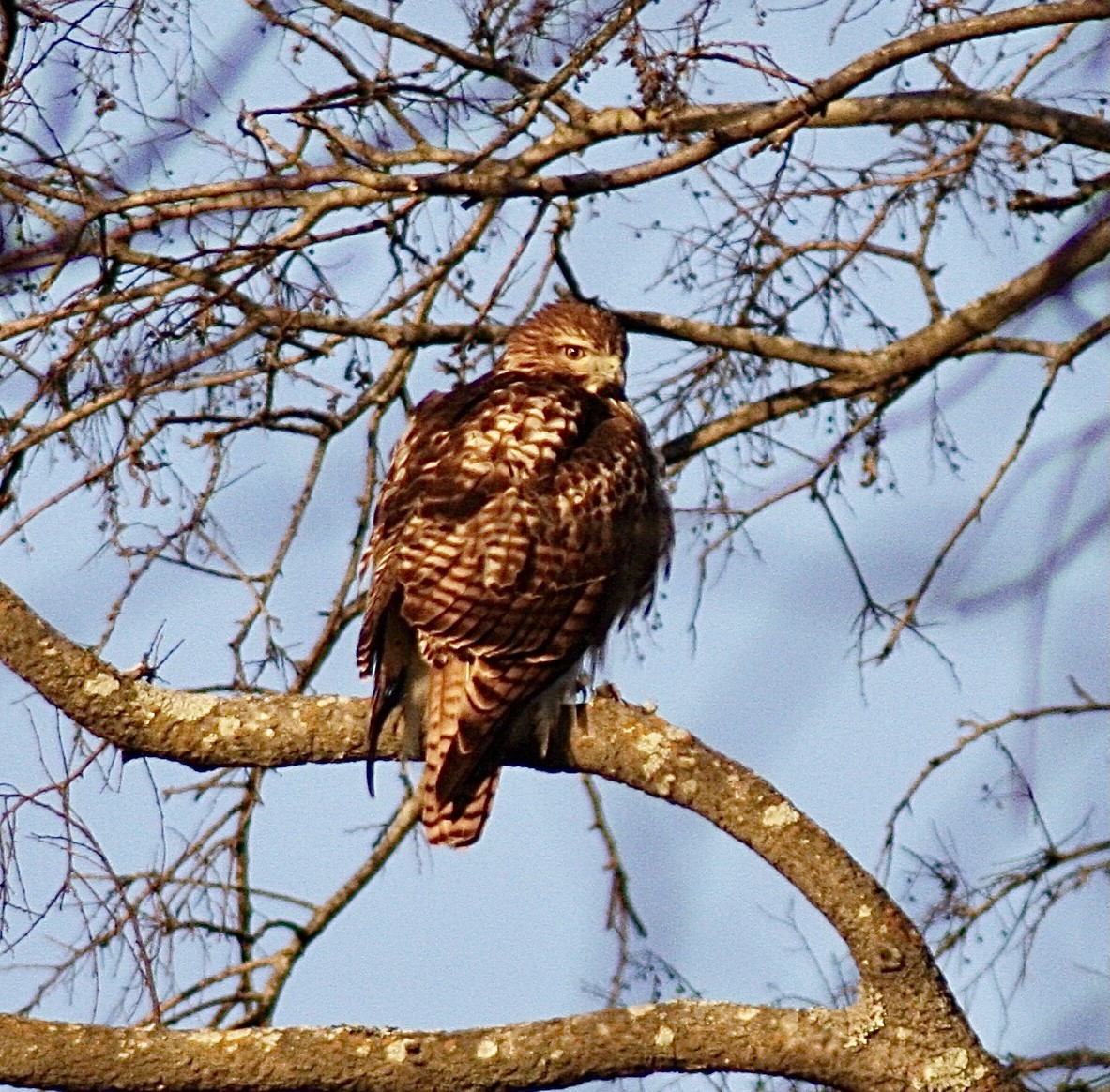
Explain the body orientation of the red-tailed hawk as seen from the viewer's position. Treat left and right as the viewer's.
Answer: facing away from the viewer and to the right of the viewer
